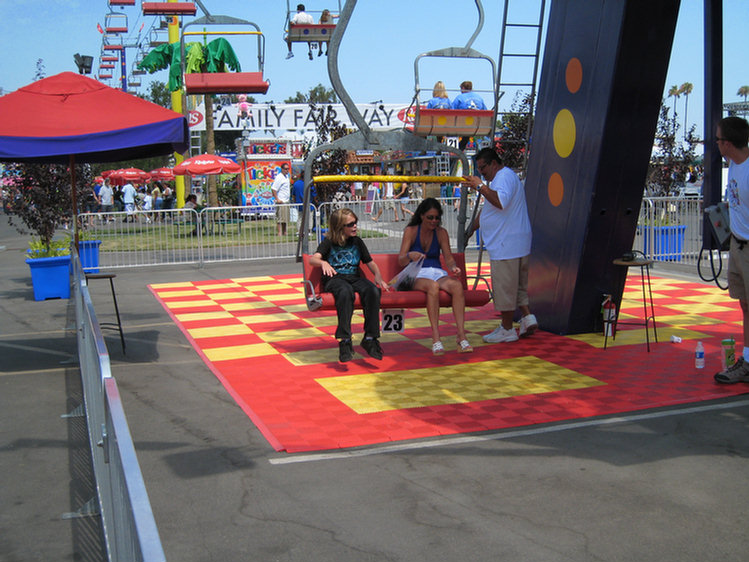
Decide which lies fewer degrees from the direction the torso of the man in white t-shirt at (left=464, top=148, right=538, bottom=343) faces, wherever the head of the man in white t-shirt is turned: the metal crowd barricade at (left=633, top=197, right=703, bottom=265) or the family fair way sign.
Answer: the family fair way sign

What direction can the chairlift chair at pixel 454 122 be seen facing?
away from the camera

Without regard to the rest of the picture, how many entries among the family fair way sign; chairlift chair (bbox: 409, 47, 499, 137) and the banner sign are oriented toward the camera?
2

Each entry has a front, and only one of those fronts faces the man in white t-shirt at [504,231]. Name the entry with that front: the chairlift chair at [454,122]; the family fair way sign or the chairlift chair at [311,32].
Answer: the family fair way sign

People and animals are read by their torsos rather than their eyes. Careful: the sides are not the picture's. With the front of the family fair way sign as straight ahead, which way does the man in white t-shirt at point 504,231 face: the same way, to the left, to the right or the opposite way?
to the right

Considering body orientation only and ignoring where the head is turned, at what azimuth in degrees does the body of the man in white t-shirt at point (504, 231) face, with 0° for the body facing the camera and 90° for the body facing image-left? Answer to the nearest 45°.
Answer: approximately 90°

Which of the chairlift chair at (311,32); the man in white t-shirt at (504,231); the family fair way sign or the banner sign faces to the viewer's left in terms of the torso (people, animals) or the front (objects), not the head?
the man in white t-shirt

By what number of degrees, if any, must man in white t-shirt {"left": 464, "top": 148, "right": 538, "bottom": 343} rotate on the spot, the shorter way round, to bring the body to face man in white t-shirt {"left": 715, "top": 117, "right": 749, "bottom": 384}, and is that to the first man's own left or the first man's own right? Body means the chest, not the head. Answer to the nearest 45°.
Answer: approximately 135° to the first man's own left

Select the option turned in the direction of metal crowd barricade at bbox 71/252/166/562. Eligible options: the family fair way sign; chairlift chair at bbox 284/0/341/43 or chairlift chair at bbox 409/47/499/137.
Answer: the family fair way sign

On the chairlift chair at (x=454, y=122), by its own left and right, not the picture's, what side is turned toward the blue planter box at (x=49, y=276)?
left
